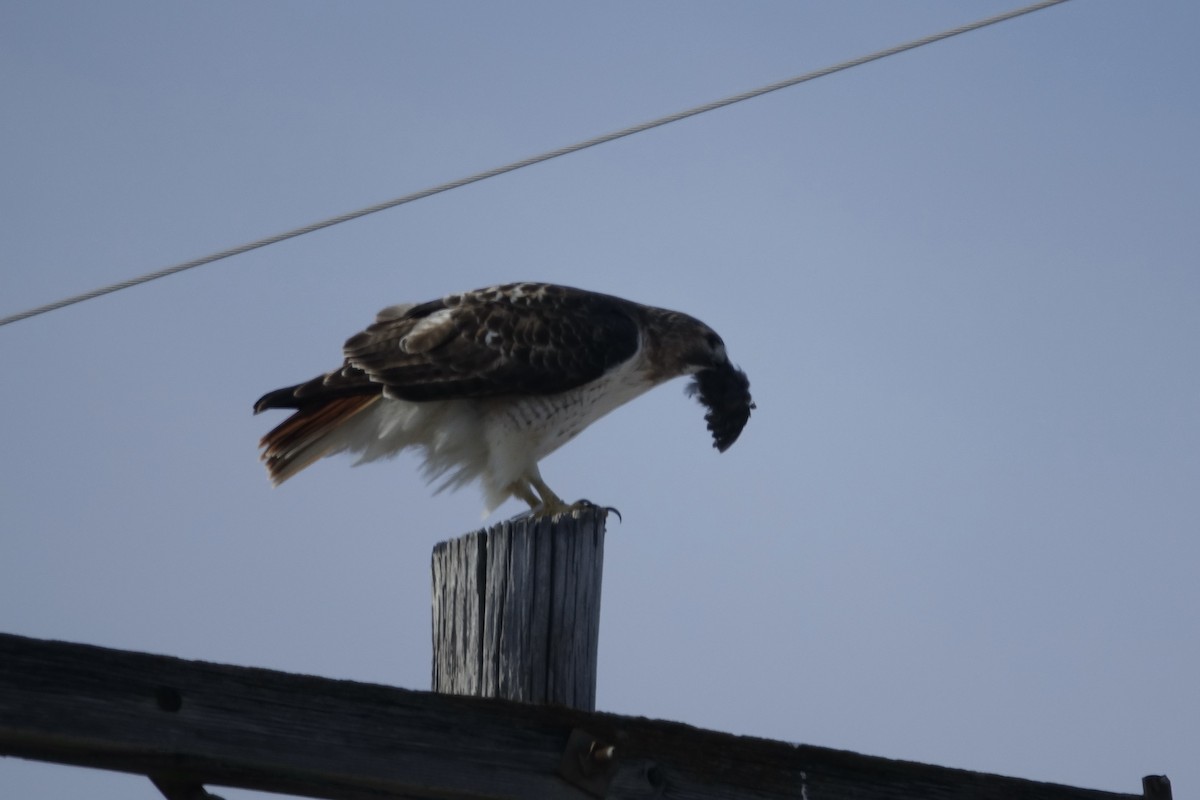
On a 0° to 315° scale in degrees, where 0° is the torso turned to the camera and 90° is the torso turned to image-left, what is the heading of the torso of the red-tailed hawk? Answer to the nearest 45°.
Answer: approximately 270°
